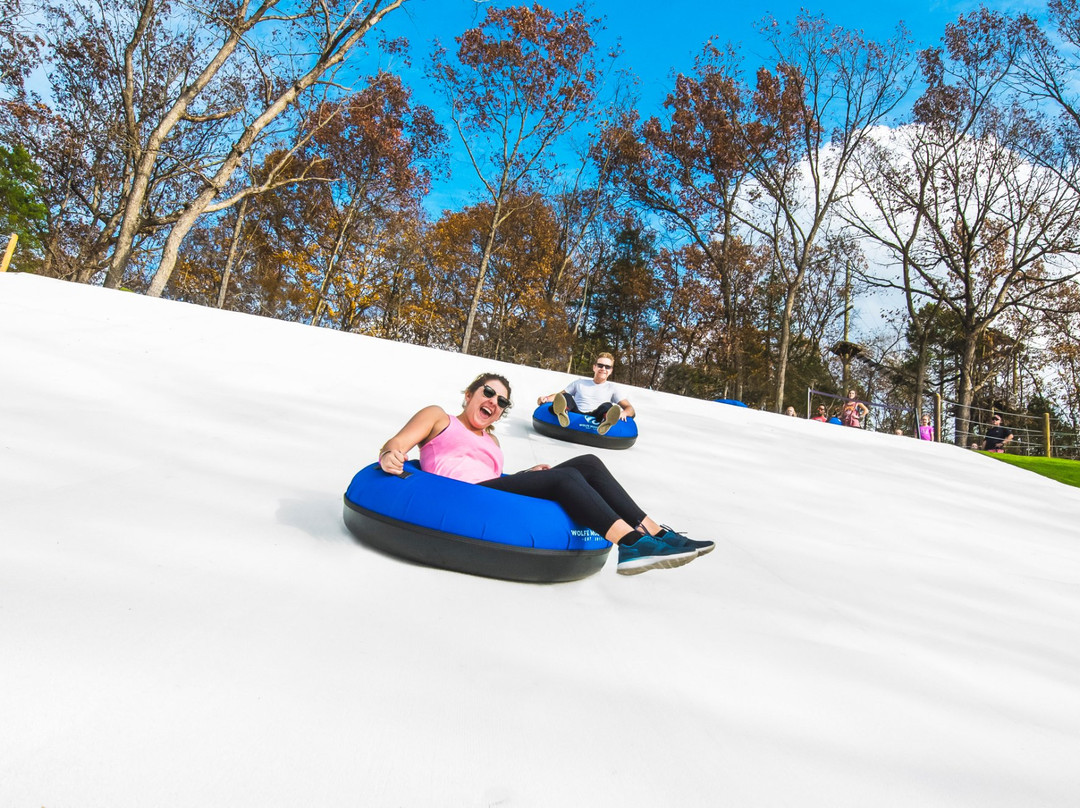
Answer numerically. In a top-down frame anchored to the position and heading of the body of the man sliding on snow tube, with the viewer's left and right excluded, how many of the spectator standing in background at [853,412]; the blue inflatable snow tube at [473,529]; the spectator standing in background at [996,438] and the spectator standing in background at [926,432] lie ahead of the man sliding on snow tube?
1

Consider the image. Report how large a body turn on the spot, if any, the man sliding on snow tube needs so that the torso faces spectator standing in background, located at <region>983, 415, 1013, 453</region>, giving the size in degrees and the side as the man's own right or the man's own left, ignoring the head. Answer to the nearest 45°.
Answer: approximately 135° to the man's own left

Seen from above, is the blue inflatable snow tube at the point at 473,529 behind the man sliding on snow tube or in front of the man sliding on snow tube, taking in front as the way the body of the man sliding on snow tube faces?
in front

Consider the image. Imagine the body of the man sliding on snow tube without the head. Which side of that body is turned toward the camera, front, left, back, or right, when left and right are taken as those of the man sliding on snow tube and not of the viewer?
front

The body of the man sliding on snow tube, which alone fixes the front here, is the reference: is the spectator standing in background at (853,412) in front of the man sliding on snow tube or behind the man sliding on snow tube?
behind

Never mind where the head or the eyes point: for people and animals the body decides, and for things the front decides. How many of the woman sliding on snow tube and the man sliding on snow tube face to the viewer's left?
0

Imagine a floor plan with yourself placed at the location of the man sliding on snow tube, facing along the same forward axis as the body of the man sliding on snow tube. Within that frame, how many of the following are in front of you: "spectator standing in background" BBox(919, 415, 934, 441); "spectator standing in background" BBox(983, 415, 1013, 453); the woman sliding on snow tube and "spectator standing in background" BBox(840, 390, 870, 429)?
1

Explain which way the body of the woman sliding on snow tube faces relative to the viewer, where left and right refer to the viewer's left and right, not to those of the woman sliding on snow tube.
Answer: facing the viewer and to the right of the viewer

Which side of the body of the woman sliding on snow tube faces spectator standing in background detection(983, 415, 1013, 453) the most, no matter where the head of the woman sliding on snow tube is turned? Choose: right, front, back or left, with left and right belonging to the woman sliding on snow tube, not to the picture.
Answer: left

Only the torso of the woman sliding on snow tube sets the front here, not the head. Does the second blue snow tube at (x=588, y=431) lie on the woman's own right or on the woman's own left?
on the woman's own left

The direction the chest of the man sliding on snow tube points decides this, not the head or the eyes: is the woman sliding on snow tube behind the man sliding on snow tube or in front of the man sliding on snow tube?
in front

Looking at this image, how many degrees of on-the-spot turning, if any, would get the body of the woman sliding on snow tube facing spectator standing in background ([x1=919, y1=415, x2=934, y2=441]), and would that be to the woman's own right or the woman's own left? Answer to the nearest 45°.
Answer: approximately 90° to the woman's own left

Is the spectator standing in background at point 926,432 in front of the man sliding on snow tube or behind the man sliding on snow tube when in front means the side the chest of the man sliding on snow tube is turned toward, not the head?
behind
